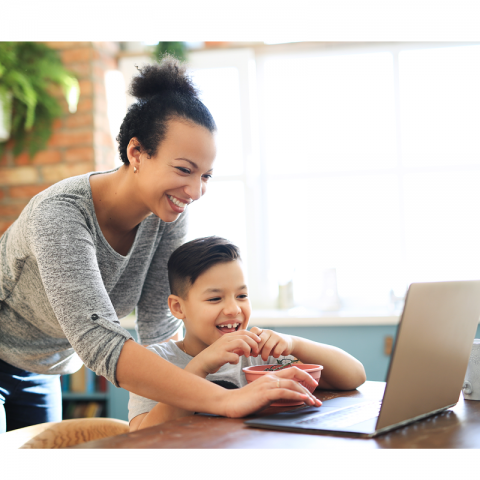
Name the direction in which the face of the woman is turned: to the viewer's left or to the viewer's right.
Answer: to the viewer's right

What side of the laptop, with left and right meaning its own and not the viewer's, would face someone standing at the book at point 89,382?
front

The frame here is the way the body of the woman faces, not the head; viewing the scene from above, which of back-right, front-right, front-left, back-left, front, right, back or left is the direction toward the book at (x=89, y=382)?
back-left

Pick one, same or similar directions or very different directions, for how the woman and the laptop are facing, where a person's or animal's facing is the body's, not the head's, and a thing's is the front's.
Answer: very different directions

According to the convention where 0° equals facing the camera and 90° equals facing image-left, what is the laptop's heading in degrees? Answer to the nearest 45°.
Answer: approximately 135°

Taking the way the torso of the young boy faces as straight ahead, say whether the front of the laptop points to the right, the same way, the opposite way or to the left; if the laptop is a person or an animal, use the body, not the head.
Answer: the opposite way

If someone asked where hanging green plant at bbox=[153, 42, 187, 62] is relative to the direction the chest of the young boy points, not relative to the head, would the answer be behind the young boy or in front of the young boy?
behind

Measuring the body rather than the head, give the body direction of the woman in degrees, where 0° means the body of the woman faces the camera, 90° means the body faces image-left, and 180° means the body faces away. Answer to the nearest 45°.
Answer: approximately 315°
